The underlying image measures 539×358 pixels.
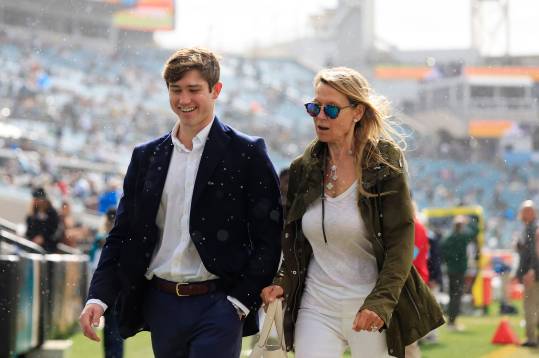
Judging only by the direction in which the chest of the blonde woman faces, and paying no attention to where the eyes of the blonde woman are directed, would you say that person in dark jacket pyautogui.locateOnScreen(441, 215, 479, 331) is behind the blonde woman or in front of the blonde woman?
behind

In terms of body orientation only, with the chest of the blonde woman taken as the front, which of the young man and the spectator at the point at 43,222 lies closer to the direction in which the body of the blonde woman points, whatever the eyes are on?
the young man

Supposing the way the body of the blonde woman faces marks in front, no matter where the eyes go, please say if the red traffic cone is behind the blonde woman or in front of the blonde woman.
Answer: behind

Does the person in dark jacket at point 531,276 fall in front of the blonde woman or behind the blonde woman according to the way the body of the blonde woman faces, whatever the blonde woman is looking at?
behind

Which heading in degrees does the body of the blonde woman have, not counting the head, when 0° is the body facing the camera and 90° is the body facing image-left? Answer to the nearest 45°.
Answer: approximately 45°

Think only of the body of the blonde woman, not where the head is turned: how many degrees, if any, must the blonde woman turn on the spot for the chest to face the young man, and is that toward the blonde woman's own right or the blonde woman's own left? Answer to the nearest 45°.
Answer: approximately 45° to the blonde woman's own right

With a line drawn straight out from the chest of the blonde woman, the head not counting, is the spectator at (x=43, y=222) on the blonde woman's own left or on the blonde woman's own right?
on the blonde woman's own right

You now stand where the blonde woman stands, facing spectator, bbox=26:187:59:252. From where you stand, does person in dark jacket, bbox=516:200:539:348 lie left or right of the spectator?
right
